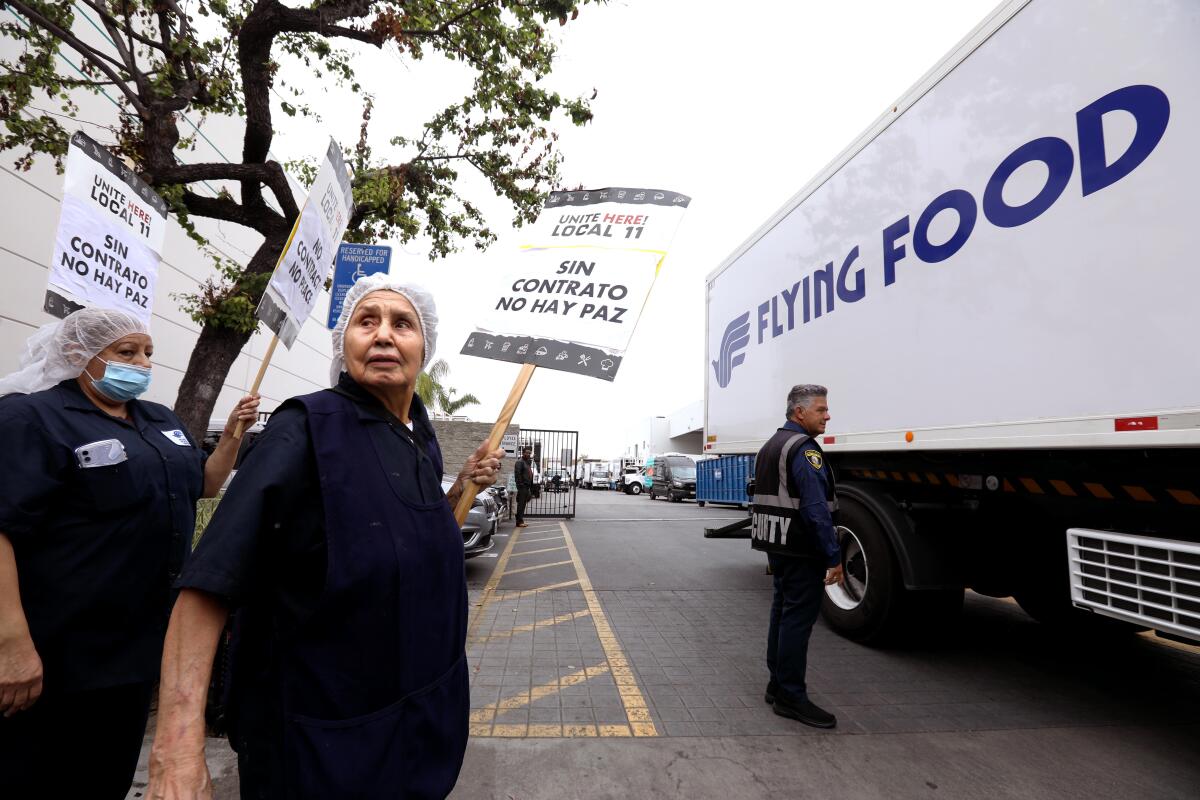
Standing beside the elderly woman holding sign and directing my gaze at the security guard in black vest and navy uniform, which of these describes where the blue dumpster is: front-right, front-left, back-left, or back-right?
front-left

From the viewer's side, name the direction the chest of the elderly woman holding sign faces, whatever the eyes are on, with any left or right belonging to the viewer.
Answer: facing the viewer and to the right of the viewer

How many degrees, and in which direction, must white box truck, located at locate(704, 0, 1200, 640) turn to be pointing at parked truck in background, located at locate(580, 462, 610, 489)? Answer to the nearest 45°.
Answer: approximately 180°

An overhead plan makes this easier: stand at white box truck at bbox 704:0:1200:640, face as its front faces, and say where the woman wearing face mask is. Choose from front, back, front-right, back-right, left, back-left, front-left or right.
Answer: right

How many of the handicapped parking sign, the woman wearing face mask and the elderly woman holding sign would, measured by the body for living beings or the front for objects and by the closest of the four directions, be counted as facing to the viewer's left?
0

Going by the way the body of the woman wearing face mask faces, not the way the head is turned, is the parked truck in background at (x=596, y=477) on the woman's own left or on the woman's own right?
on the woman's own left

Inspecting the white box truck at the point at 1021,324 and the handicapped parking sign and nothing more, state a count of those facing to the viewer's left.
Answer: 0

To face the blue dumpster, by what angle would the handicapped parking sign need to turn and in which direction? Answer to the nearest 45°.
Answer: approximately 135° to its left

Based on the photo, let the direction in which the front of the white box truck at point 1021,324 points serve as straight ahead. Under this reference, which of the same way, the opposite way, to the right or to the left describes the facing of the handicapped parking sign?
the same way

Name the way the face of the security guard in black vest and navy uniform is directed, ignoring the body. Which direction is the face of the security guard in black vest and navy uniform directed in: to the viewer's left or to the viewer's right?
to the viewer's right

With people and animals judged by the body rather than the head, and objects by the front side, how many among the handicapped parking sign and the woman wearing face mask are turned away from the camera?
0

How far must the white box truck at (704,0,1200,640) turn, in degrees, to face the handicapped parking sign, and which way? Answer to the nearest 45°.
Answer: approximately 135° to its right

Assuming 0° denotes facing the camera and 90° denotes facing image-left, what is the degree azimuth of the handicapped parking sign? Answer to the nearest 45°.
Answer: approximately 0°

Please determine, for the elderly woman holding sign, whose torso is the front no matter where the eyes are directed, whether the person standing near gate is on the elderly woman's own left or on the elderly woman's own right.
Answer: on the elderly woman's own left
